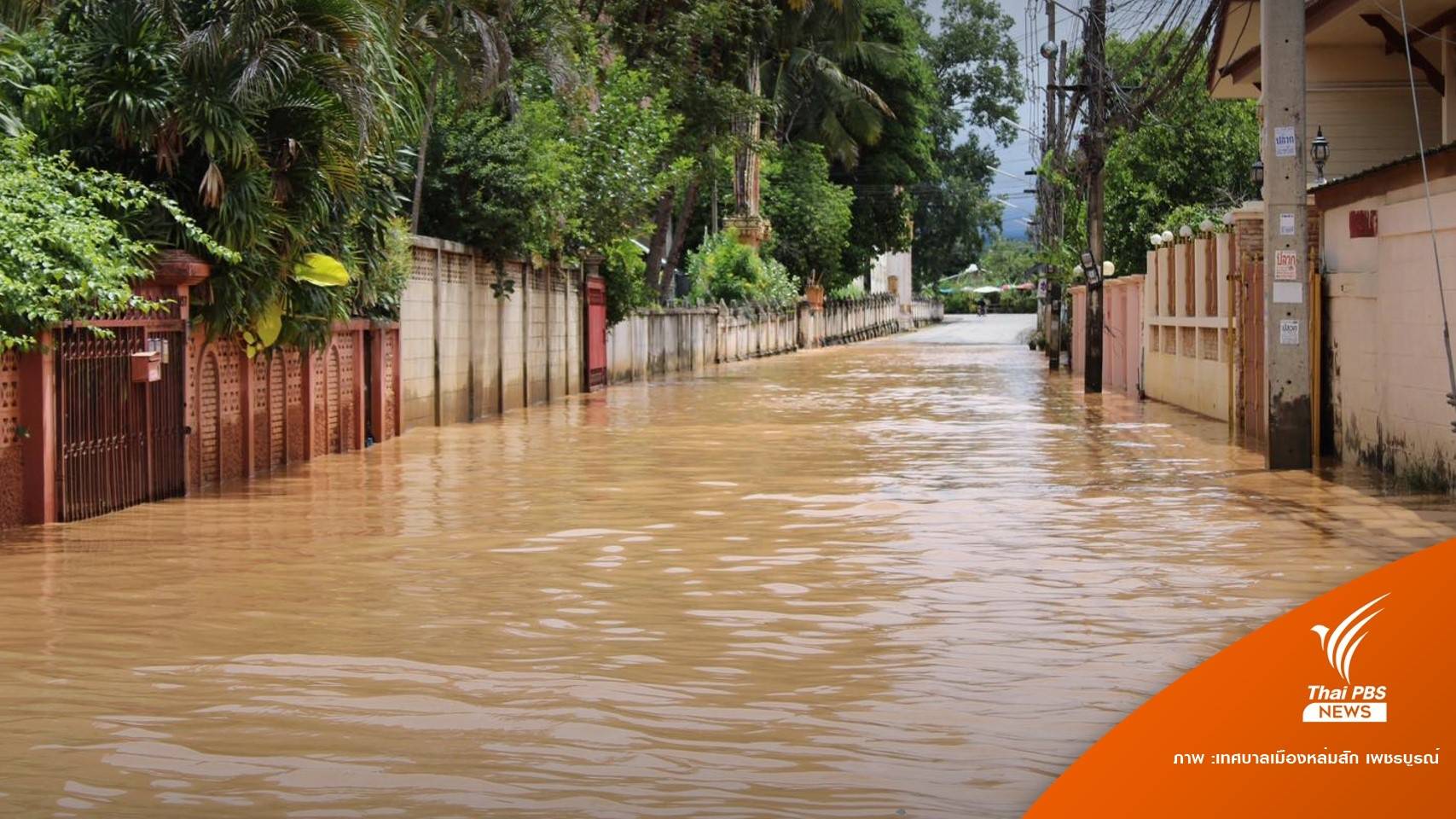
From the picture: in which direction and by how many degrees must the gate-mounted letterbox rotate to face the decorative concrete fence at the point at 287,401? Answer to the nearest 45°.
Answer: approximately 135° to its left

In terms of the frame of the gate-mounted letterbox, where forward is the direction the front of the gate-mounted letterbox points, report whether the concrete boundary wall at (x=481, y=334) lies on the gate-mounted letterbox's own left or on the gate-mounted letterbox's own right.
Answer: on the gate-mounted letterbox's own left

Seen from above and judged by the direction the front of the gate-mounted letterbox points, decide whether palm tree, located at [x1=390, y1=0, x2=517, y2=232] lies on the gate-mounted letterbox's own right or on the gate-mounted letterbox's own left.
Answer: on the gate-mounted letterbox's own left

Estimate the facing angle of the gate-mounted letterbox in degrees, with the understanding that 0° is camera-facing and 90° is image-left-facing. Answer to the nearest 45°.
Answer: approximately 315°

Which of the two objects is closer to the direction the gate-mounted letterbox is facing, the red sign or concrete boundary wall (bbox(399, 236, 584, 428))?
the red sign

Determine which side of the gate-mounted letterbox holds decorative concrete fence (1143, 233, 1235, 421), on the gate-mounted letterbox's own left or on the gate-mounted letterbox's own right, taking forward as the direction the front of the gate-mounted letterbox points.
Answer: on the gate-mounted letterbox's own left

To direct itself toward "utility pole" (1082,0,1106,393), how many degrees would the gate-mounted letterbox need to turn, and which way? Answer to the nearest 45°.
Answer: approximately 90° to its left

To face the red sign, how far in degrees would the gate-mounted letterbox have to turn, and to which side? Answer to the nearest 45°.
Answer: approximately 45° to its left

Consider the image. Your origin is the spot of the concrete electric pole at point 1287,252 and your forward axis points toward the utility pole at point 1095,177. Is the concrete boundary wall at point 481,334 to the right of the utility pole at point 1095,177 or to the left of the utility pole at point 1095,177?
left
